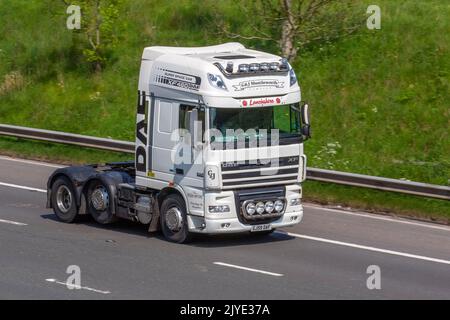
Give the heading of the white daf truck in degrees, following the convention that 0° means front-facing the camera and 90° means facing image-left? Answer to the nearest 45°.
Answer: approximately 315°

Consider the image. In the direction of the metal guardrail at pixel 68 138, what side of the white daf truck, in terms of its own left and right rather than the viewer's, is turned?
back
